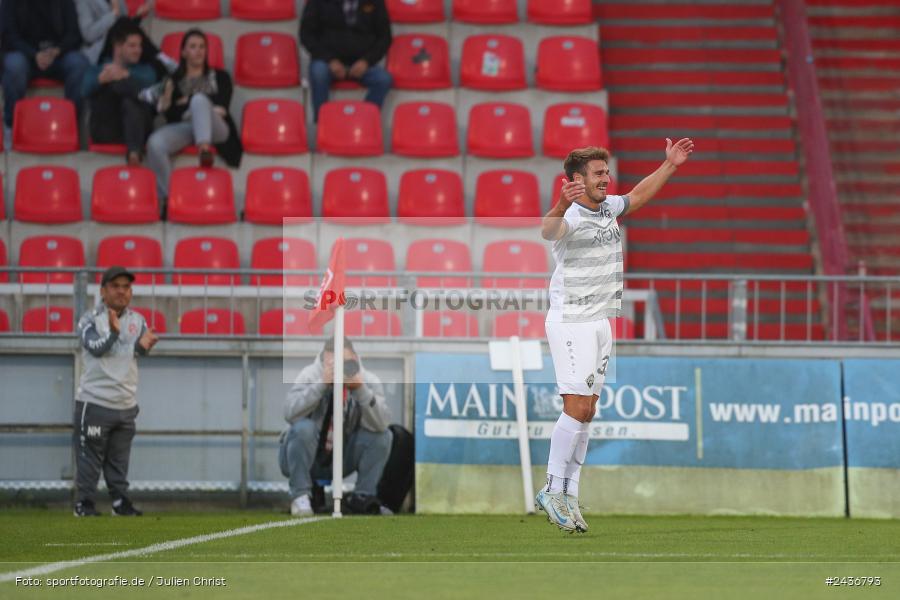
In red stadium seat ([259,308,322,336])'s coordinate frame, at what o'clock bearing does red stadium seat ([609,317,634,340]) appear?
red stadium seat ([609,317,634,340]) is roughly at 9 o'clock from red stadium seat ([259,308,322,336]).

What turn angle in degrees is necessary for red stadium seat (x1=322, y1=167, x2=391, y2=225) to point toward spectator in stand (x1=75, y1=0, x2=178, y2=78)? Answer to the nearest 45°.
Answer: approximately 135° to its right

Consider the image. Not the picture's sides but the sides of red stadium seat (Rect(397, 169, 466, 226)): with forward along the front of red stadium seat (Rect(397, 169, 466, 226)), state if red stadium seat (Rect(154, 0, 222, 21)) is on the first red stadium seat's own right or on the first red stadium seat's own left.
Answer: on the first red stadium seat's own right

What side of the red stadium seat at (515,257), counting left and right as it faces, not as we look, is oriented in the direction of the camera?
front

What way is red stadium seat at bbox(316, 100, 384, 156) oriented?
toward the camera

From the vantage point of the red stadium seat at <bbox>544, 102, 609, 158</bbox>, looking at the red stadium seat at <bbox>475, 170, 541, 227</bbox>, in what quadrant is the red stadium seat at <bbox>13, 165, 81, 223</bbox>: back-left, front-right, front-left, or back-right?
front-right

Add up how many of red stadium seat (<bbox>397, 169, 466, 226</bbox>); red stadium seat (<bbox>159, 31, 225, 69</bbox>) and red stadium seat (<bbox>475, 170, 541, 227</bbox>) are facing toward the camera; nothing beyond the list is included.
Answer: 3

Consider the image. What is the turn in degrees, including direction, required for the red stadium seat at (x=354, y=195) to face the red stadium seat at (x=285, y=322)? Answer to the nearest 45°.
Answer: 0° — it already faces it

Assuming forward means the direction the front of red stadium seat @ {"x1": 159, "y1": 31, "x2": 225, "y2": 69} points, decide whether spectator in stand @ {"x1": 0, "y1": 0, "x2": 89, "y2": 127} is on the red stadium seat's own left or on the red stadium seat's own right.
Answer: on the red stadium seat's own right

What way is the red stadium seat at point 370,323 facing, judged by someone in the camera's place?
facing the viewer
